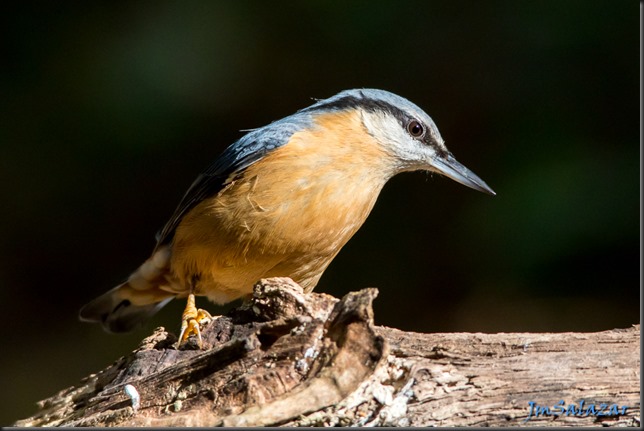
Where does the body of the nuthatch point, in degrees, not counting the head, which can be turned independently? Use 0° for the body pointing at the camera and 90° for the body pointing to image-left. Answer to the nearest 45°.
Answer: approximately 270°
